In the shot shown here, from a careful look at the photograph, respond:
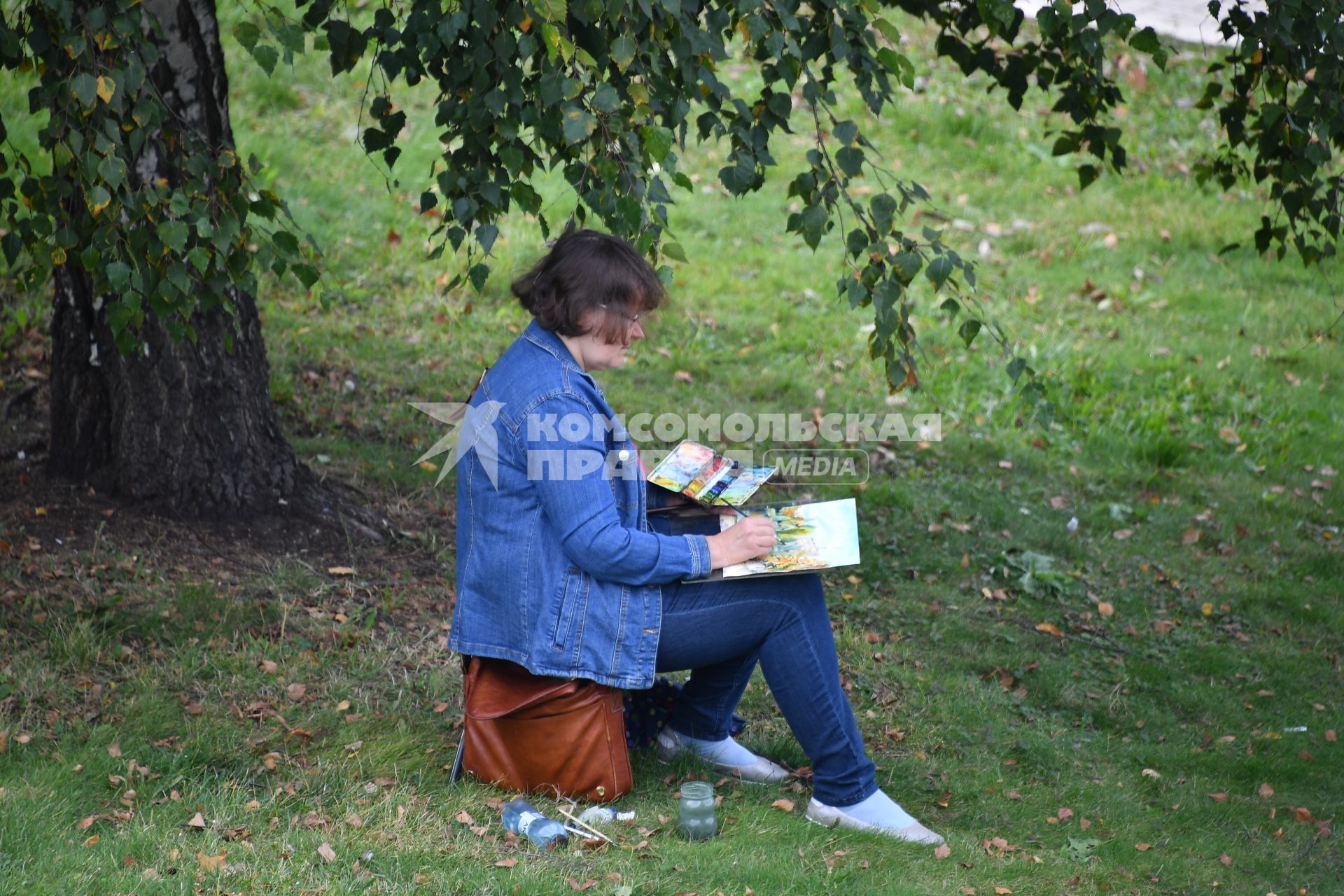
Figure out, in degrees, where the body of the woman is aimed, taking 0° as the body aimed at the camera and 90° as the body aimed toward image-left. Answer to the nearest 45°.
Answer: approximately 270°

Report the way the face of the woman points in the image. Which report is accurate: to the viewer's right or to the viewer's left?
to the viewer's right

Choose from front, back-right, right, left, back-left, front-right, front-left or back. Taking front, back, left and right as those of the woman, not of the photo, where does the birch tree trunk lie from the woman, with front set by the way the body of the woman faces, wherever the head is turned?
back-left

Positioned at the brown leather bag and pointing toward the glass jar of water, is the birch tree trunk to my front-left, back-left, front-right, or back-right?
back-left
